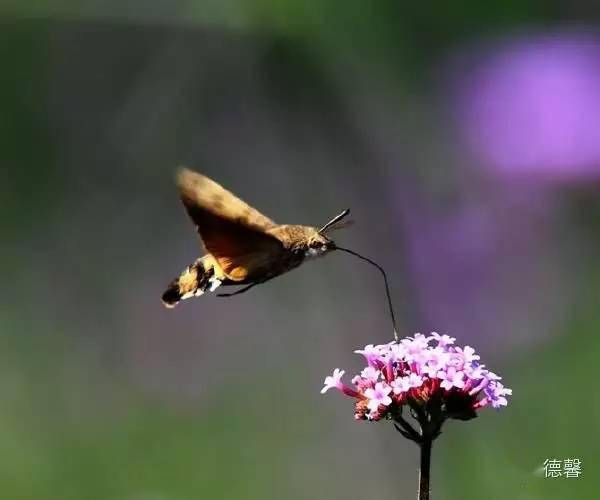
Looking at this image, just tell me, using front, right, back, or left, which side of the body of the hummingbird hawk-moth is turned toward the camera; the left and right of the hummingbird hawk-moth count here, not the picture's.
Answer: right
